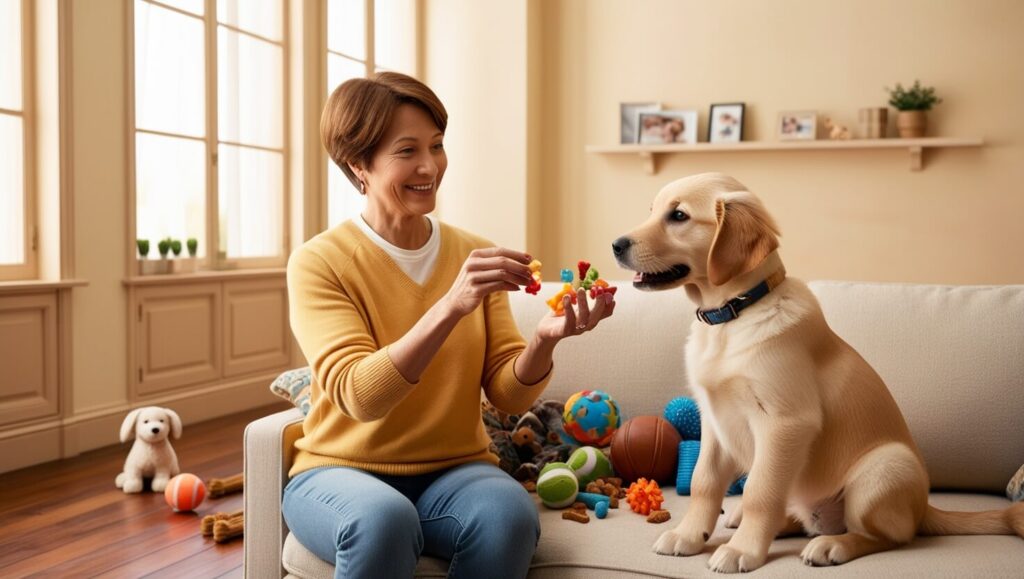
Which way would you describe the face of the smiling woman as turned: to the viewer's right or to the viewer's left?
to the viewer's right

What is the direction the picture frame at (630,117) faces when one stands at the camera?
facing the viewer

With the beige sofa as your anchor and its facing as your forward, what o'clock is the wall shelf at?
The wall shelf is roughly at 6 o'clock from the beige sofa.

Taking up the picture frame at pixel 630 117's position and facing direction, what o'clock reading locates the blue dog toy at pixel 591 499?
The blue dog toy is roughly at 12 o'clock from the picture frame.

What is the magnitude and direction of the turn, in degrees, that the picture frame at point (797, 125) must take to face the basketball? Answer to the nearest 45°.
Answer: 0° — it already faces it

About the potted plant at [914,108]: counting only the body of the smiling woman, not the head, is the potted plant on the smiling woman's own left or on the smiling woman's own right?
on the smiling woman's own left

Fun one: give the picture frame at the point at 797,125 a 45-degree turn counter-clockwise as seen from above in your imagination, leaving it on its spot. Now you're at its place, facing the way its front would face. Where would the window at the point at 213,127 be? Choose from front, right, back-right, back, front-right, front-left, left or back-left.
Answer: right

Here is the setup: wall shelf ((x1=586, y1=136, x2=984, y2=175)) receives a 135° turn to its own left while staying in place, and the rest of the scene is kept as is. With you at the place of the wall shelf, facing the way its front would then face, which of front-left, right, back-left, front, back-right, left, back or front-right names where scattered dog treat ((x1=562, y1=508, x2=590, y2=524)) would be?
back-right

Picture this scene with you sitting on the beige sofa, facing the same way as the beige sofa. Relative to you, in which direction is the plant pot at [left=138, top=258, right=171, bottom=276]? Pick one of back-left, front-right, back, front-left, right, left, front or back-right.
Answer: back-right

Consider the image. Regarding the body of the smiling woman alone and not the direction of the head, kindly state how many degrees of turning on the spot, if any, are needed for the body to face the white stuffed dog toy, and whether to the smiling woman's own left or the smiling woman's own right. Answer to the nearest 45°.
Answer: approximately 180°

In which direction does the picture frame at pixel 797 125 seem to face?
toward the camera

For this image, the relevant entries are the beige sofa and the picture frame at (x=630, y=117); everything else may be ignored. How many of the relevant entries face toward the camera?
2

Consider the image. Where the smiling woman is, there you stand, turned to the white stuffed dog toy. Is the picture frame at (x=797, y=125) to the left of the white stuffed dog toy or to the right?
right

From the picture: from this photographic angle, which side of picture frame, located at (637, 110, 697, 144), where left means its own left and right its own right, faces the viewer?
front
